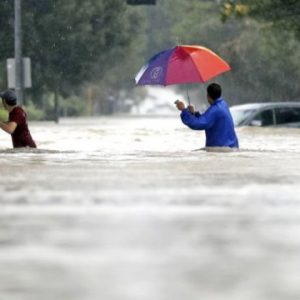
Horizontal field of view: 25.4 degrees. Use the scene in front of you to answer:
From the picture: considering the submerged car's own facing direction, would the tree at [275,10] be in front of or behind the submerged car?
behind

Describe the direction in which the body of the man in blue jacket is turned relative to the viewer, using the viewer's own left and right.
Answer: facing away from the viewer and to the left of the viewer

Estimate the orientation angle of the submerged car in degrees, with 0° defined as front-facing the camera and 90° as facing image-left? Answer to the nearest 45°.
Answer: approximately 45°

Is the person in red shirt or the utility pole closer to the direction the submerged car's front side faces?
the person in red shirt

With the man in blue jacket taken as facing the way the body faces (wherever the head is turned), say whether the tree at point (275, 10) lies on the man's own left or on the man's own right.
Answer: on the man's own right
